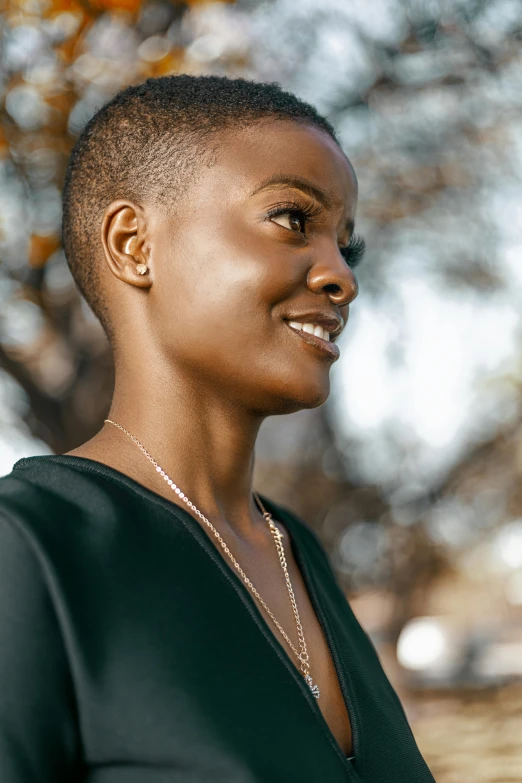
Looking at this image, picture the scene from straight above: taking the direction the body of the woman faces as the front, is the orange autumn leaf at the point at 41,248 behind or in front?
behind

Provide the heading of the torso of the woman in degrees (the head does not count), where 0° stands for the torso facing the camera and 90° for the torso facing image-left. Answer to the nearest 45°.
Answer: approximately 315°

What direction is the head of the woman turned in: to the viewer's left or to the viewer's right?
to the viewer's right
